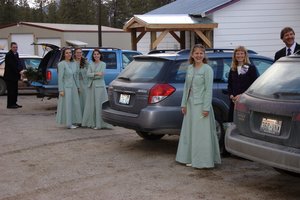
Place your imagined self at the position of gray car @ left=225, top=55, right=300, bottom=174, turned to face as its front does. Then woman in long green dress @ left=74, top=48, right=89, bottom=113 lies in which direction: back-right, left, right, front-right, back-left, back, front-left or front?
left

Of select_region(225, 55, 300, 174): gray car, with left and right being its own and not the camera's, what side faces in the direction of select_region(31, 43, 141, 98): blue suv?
left

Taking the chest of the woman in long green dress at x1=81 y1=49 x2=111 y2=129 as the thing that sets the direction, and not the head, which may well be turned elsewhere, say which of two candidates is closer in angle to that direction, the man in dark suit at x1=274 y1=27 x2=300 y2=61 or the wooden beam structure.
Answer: the man in dark suit

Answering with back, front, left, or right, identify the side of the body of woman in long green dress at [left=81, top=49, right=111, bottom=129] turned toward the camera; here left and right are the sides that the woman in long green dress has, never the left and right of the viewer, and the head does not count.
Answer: front

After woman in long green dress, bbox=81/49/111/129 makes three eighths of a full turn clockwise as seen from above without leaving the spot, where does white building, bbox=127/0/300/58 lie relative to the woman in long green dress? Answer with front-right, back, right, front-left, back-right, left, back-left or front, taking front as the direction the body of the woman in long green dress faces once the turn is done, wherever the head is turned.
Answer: right
